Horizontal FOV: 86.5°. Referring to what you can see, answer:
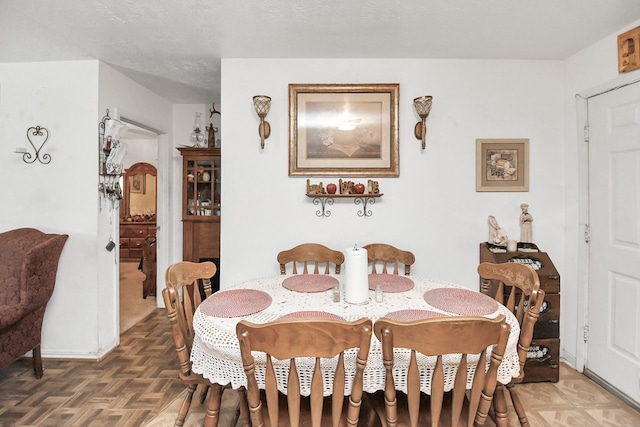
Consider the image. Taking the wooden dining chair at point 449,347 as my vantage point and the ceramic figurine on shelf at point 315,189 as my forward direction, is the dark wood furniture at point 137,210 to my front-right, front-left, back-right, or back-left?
front-left

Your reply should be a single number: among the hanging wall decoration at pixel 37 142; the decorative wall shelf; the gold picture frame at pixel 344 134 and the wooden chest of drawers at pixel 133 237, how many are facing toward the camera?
4

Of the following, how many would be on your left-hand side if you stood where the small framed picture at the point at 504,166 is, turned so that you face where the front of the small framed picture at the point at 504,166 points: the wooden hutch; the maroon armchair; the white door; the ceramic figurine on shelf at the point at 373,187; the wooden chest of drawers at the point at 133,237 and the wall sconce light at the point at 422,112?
1

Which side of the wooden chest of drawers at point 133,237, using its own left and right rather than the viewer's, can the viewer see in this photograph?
front

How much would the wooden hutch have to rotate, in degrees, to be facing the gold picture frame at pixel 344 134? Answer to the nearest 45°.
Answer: approximately 45° to its left

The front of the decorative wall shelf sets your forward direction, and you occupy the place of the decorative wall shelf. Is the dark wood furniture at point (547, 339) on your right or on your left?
on your left

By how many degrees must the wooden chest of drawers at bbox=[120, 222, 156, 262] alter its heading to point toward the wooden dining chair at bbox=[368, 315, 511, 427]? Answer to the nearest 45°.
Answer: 0° — it already faces it

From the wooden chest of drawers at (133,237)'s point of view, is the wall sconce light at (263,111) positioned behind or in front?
in front

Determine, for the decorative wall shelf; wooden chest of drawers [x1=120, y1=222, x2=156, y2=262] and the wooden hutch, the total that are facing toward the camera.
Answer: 3

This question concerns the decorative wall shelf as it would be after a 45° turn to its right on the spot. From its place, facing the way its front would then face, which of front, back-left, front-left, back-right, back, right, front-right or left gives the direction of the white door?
back-left

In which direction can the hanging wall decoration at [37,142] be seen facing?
toward the camera

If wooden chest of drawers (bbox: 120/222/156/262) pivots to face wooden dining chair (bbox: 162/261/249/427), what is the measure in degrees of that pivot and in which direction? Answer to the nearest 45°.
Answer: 0° — it already faces it

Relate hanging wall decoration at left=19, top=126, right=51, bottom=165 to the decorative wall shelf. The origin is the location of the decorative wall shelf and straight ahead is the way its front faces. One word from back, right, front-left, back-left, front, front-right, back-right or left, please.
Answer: right

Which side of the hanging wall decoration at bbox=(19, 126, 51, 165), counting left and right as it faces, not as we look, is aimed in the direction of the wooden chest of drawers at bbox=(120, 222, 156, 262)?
back

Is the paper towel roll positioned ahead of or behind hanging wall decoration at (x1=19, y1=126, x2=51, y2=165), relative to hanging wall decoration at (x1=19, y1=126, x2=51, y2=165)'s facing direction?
ahead

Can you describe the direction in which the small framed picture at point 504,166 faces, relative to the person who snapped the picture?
facing the viewer

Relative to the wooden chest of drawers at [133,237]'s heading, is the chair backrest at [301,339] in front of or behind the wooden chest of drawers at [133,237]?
in front
